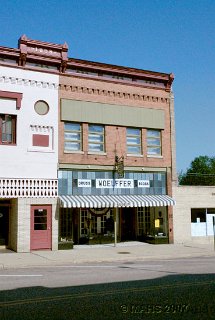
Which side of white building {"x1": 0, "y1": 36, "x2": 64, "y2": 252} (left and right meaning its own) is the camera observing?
front
